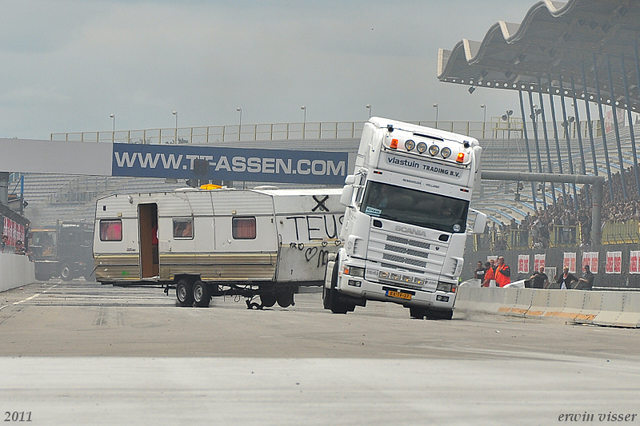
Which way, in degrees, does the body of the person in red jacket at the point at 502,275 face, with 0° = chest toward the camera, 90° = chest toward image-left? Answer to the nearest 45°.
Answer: approximately 45°

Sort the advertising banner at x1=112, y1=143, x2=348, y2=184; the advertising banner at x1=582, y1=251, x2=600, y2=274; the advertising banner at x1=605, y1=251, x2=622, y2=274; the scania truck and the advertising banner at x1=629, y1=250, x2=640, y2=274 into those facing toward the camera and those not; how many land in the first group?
5

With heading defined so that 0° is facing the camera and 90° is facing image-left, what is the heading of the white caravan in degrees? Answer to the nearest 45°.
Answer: approximately 315°

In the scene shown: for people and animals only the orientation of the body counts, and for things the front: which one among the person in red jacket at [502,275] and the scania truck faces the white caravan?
the person in red jacket

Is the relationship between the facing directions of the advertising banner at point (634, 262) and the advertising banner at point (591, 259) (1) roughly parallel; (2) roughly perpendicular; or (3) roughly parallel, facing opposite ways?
roughly parallel

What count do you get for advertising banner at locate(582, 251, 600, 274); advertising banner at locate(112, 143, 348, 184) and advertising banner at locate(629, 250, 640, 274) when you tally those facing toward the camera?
3

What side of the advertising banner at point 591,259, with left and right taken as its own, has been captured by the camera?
front

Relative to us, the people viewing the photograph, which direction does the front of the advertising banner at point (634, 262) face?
facing the viewer

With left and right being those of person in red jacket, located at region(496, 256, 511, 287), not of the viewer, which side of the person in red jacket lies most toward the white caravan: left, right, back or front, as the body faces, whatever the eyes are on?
front

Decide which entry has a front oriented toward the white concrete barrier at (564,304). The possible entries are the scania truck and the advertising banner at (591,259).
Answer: the advertising banner

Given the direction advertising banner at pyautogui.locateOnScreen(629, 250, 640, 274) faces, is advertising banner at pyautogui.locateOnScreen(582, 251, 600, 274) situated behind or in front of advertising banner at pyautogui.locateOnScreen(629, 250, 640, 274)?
behind

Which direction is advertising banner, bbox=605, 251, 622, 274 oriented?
toward the camera

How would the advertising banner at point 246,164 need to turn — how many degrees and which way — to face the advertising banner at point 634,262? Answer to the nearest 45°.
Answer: approximately 45° to its left

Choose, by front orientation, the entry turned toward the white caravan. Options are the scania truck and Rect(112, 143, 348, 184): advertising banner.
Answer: the advertising banner
